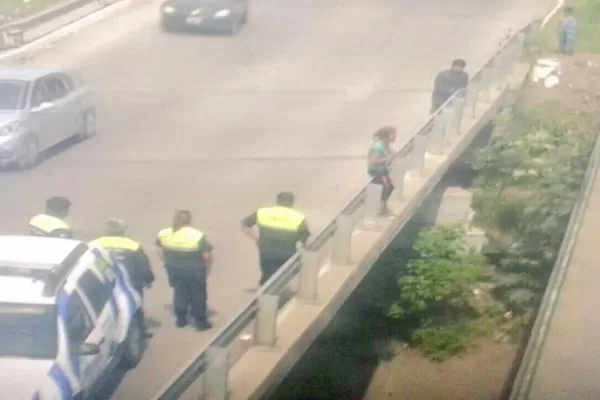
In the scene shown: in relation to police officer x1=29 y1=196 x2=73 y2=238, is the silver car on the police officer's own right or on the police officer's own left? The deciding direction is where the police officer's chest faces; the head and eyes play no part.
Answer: on the police officer's own left

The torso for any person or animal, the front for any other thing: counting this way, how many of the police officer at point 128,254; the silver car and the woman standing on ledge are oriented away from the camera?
1

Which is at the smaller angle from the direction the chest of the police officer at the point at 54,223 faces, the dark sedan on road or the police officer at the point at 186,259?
the dark sedan on road

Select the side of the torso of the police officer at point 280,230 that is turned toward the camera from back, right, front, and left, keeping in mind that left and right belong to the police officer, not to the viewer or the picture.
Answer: back

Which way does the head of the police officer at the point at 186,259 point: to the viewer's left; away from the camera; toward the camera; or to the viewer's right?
away from the camera

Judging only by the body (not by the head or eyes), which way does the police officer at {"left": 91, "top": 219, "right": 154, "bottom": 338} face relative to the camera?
away from the camera

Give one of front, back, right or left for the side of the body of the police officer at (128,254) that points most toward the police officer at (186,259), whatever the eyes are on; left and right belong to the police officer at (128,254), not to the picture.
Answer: right

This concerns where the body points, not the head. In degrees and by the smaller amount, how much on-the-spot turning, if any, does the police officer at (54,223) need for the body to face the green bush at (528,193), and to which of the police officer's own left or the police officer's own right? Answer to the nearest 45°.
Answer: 0° — they already face it

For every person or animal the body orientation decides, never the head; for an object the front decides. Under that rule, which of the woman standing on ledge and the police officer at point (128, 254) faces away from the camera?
the police officer

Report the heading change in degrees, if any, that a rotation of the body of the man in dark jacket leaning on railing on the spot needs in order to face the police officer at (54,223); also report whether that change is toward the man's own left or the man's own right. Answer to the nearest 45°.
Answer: approximately 90° to the man's own right
